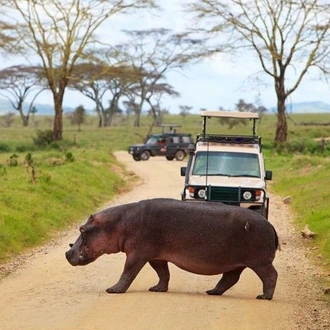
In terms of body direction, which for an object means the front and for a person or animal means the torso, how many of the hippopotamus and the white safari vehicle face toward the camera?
1

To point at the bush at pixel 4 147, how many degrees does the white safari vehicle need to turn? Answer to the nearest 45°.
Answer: approximately 135° to its right

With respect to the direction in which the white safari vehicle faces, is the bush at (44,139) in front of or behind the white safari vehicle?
behind

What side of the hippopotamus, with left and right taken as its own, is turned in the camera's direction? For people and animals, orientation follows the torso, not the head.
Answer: left

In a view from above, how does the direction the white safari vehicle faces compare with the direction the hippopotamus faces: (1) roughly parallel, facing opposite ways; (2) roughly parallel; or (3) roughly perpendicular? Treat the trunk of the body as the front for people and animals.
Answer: roughly perpendicular

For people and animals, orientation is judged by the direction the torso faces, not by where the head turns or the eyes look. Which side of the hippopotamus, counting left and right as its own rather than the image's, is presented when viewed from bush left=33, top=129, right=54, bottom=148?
right

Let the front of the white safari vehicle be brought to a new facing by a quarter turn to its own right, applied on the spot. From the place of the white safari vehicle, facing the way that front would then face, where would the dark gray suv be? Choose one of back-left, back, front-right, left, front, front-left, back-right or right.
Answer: right

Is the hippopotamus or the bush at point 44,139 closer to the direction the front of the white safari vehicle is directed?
the hippopotamus

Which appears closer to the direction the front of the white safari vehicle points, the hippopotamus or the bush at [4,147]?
the hippopotamus
